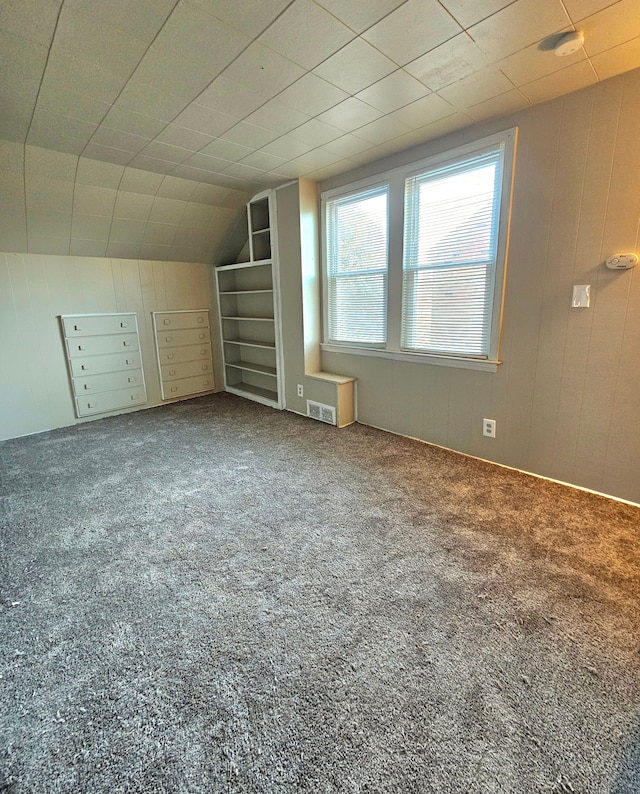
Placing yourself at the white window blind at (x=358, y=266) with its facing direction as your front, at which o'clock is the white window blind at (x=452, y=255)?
the white window blind at (x=452, y=255) is roughly at 9 o'clock from the white window blind at (x=358, y=266).

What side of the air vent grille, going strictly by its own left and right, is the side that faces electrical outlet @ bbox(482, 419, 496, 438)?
left

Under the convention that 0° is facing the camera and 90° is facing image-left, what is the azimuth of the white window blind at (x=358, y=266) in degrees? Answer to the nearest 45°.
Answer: approximately 45°

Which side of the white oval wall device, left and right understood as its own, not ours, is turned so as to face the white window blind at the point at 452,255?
right

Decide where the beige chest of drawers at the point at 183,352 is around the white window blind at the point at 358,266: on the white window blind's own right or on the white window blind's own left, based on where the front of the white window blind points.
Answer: on the white window blind's own right

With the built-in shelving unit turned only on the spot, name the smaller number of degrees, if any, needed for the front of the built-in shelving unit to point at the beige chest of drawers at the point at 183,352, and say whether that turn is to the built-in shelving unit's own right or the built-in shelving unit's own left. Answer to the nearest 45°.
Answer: approximately 45° to the built-in shelving unit's own right

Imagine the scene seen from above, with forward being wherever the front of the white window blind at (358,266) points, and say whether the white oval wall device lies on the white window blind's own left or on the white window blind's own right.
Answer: on the white window blind's own left
